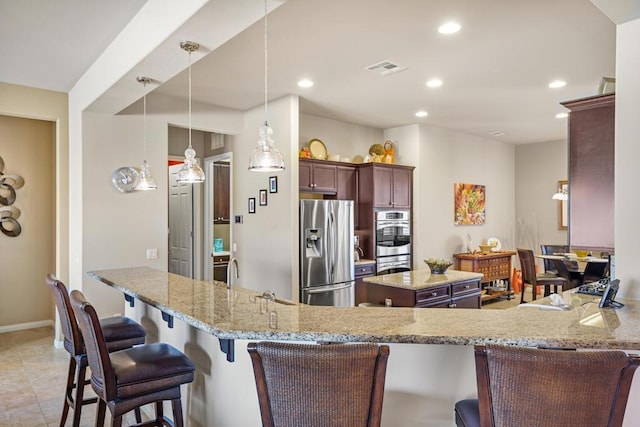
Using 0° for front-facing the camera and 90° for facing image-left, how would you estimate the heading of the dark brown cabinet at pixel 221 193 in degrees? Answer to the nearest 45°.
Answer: approximately 0°

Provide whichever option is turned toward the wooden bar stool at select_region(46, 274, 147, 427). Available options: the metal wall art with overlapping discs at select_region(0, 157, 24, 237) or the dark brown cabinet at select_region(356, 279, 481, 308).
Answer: the metal wall art with overlapping discs

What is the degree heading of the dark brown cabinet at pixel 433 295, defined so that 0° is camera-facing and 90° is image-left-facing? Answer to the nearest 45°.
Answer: approximately 315°

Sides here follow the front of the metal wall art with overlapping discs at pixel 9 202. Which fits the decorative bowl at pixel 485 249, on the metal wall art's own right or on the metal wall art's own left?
on the metal wall art's own left

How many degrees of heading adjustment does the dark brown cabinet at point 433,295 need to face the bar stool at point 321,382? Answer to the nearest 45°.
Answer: approximately 45° to its right

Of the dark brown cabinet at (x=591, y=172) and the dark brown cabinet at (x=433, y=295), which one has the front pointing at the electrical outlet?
the dark brown cabinet at (x=591, y=172)

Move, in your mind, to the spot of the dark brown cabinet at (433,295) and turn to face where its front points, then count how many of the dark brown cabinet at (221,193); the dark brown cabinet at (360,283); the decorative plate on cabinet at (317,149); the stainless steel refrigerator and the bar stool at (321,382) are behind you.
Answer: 4

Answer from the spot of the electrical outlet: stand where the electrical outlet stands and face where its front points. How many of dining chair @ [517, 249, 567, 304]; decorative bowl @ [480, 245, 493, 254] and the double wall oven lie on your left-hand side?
3

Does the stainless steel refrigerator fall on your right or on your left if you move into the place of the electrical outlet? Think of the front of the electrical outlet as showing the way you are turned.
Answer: on your left

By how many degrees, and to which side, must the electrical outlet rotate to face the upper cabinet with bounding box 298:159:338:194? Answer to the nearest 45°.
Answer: approximately 90° to its left
